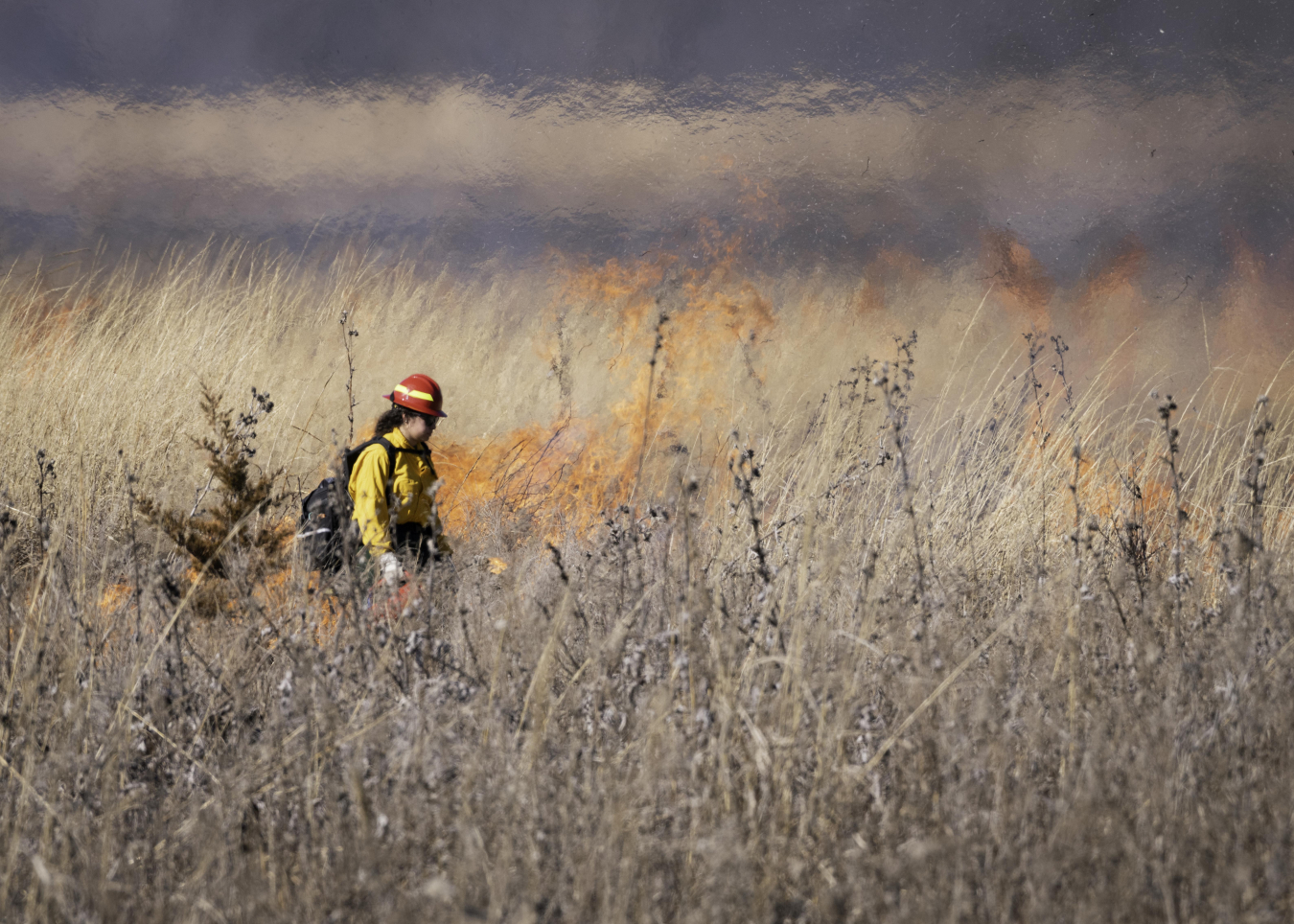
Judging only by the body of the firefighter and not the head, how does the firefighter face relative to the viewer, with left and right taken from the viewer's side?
facing the viewer and to the right of the viewer
